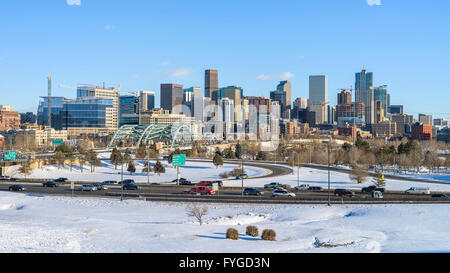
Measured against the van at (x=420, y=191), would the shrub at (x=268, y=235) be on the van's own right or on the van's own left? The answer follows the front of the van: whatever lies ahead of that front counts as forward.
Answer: on the van's own left

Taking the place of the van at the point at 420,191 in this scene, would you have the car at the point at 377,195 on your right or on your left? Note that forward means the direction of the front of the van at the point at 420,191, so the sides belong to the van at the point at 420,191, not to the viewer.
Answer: on your left

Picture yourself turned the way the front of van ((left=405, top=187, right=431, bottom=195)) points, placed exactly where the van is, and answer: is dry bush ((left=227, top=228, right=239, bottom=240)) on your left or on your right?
on your left

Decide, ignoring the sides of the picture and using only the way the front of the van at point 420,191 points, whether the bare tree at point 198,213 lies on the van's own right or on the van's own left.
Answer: on the van's own left

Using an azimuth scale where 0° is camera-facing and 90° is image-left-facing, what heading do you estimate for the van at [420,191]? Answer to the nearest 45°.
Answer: approximately 90°

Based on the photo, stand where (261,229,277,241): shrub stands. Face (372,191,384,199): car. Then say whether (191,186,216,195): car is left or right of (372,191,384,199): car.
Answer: left

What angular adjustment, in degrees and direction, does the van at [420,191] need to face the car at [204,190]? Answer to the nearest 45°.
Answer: approximately 45° to its left
